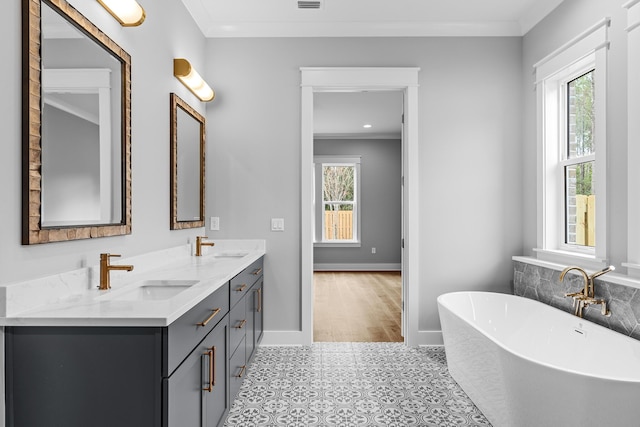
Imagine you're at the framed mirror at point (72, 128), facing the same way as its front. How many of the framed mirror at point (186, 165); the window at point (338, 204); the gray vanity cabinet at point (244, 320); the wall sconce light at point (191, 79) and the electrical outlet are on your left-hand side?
5

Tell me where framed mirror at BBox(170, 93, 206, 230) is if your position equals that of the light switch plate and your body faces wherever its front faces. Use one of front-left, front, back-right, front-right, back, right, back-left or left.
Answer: front-right

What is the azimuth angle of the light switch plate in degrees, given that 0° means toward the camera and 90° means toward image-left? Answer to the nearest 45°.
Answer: approximately 0°

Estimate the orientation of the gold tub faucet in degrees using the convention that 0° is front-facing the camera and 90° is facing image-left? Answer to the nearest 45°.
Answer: approximately 45°

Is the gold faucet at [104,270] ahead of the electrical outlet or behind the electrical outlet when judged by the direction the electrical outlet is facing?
ahead

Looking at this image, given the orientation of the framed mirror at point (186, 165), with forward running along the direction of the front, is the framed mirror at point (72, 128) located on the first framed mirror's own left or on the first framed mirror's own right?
on the first framed mirror's own right

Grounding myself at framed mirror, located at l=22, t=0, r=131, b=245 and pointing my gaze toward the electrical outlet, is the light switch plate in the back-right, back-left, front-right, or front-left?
front-right

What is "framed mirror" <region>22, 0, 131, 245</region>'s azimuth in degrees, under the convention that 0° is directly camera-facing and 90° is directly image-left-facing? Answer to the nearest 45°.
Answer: approximately 315°

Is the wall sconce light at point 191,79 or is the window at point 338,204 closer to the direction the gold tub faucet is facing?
the wall sconce light

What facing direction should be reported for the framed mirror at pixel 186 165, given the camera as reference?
facing the viewer and to the right of the viewer

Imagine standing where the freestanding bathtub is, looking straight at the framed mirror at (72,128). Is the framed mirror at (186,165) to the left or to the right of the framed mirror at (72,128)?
right

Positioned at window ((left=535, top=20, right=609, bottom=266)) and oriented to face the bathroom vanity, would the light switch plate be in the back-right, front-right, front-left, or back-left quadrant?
front-right
